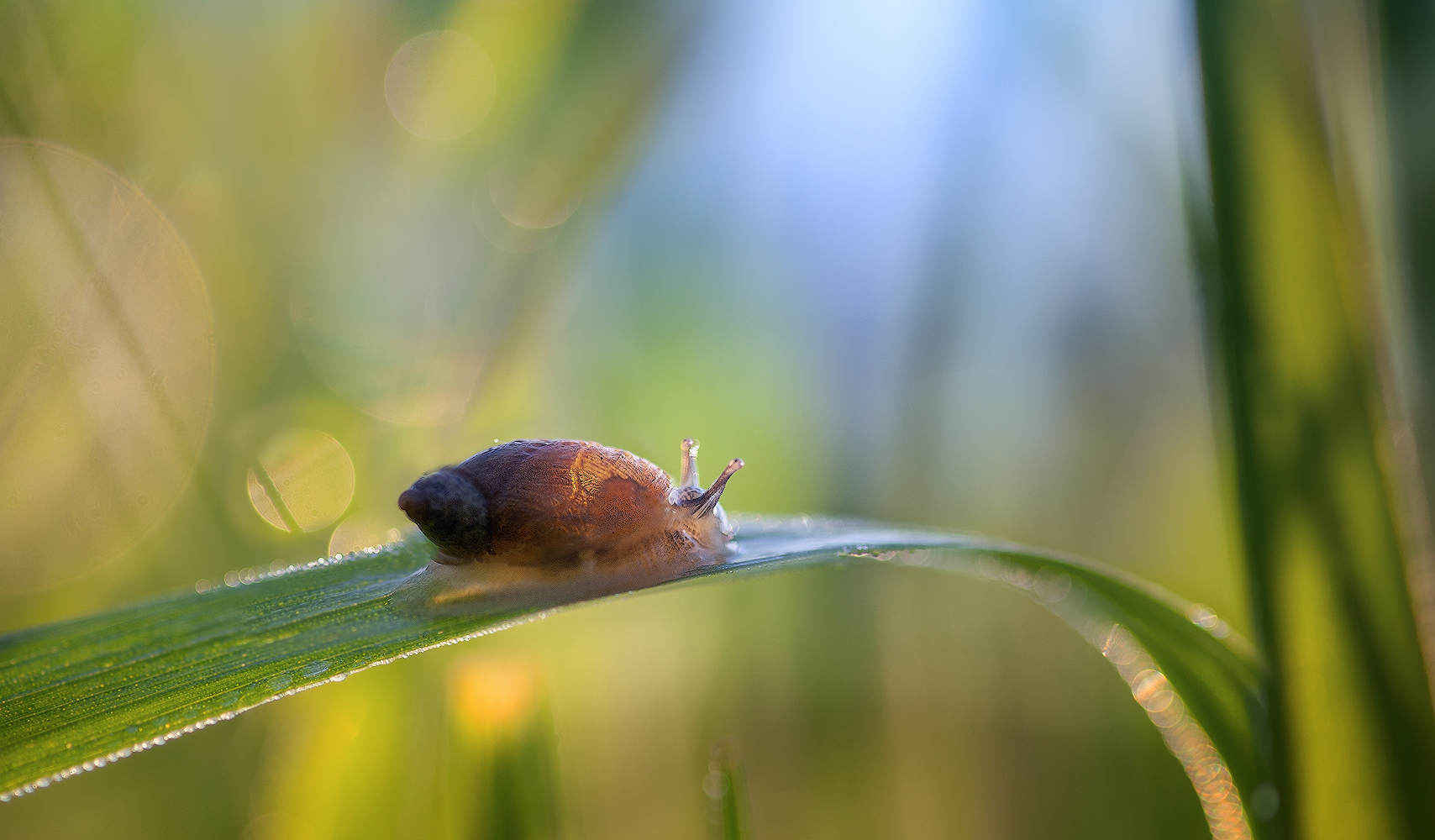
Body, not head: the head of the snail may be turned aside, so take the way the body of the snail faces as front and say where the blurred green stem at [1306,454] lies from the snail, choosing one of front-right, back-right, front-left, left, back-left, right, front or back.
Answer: front-right

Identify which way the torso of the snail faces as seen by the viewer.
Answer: to the viewer's right
